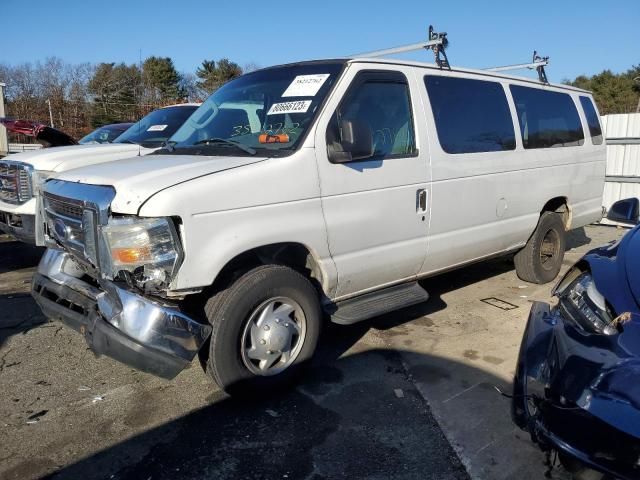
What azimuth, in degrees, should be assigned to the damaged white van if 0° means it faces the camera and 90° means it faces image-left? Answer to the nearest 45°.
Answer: approximately 45°

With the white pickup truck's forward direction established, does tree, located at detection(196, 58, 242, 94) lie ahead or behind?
behind

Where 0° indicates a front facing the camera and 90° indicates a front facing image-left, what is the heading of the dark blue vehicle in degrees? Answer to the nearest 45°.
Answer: approximately 45°

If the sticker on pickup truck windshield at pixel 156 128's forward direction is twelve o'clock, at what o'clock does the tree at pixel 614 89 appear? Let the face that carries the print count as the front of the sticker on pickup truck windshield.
The tree is roughly at 6 o'clock from the sticker on pickup truck windshield.

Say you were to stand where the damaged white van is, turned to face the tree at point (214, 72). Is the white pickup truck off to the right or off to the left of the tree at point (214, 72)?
left

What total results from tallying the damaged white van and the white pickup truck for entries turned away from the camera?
0

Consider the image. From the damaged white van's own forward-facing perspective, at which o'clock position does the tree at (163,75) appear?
The tree is roughly at 4 o'clock from the damaged white van.

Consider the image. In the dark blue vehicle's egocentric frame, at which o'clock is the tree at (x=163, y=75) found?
The tree is roughly at 3 o'clock from the dark blue vehicle.

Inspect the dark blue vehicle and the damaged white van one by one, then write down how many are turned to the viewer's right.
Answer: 0
